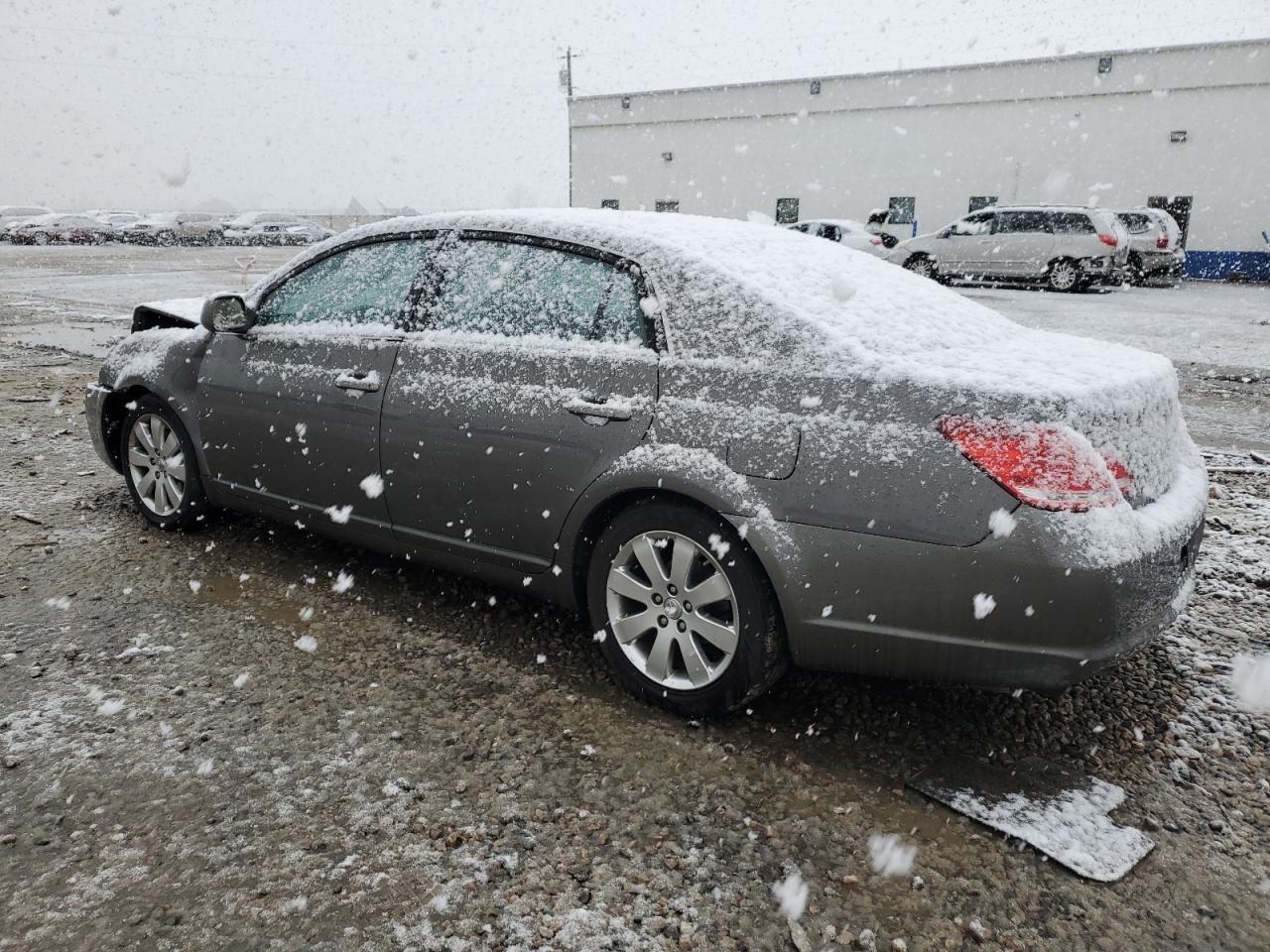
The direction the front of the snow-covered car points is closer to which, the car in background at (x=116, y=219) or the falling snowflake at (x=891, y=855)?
the car in background

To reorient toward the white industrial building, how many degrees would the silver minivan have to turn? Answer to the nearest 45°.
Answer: approximately 90° to its right

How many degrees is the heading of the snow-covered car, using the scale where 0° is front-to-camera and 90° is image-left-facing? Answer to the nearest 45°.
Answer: approximately 135°

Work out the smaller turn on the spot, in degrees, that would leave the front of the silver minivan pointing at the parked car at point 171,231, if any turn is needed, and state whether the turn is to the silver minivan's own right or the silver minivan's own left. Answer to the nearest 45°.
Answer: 0° — it already faces it

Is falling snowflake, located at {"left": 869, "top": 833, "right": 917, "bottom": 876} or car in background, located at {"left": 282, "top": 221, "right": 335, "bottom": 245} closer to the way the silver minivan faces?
the car in background

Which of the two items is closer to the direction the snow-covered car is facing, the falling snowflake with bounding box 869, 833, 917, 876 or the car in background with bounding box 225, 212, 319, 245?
the car in background

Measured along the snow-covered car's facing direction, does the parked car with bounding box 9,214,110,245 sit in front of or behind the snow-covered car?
in front

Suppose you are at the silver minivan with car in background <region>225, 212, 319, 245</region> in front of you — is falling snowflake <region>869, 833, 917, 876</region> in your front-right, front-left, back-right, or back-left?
back-left

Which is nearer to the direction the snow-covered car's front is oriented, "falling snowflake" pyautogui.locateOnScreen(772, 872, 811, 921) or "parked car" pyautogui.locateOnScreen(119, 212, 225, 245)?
the parked car

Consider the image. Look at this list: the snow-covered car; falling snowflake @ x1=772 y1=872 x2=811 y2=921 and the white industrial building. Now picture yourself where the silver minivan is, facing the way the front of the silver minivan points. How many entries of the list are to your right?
1

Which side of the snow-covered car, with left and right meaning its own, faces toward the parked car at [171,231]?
front

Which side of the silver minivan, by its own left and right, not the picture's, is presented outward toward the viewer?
left
